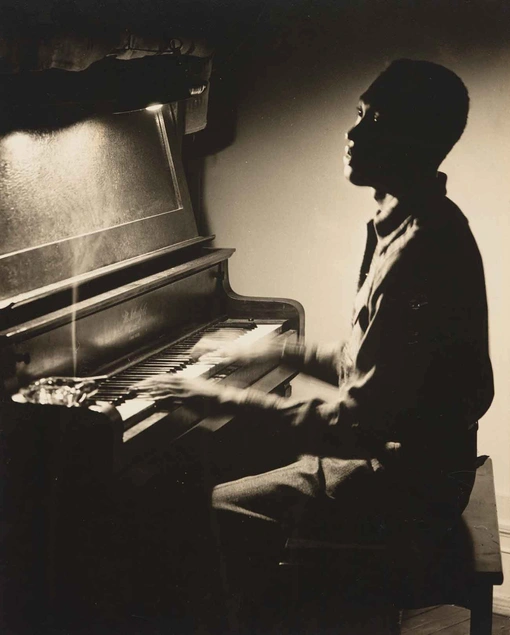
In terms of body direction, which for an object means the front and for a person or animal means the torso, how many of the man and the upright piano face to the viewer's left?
1

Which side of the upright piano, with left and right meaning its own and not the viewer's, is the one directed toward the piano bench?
front

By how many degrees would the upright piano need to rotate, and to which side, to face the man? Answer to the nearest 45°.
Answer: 0° — it already faces them

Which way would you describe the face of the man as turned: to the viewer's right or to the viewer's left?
to the viewer's left

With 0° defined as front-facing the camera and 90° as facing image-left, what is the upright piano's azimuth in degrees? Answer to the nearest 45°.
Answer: approximately 315°

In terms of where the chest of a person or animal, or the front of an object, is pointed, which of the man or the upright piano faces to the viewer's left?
the man

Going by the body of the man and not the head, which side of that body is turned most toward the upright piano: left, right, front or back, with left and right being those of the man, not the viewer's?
front

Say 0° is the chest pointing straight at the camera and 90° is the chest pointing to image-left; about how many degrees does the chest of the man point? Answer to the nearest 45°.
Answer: approximately 90°
